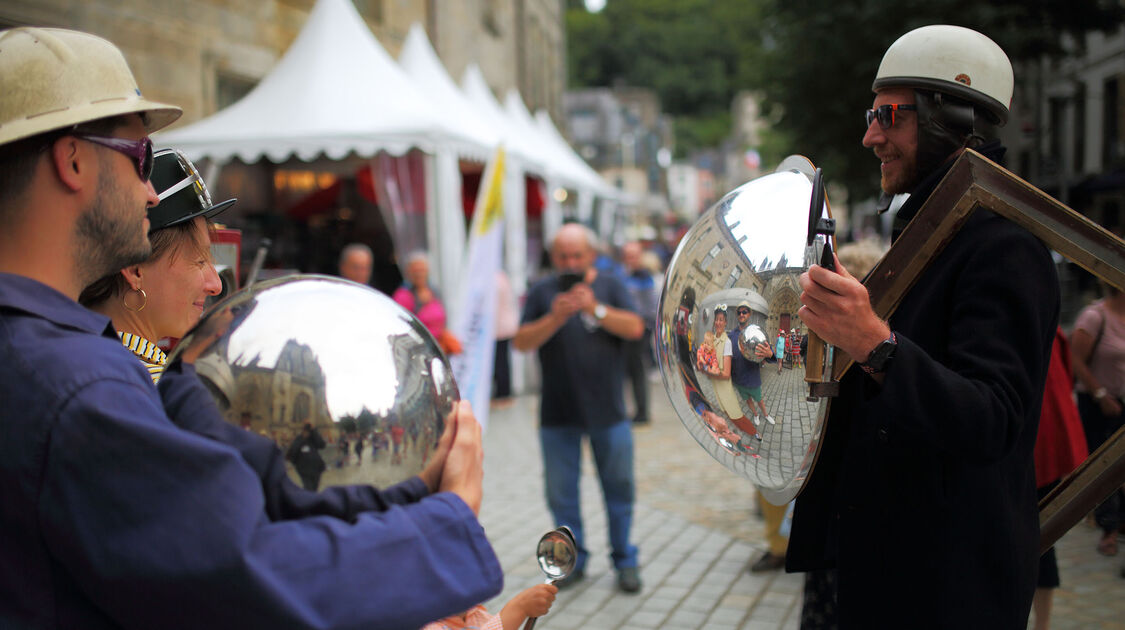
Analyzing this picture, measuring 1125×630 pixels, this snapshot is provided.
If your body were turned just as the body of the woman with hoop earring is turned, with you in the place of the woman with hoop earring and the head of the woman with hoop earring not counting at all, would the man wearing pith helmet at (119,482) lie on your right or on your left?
on your right

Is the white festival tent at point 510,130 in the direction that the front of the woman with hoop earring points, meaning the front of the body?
no

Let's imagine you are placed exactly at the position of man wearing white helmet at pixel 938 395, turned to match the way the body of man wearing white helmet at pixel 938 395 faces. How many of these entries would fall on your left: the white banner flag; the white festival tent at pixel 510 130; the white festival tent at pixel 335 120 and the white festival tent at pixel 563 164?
0

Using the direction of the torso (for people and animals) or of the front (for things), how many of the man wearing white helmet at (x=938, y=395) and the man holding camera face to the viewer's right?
0

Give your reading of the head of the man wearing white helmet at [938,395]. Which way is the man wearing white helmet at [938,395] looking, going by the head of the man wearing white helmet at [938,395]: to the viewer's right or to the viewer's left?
to the viewer's left

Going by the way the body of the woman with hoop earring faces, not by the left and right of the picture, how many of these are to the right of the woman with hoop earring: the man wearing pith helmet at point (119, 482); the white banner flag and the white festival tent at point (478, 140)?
1

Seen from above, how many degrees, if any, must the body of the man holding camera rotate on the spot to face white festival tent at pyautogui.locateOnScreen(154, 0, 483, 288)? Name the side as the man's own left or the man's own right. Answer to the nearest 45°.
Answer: approximately 135° to the man's own right

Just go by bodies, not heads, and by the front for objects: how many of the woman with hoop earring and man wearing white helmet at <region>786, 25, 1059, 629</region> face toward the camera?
0

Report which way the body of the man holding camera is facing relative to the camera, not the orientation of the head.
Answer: toward the camera

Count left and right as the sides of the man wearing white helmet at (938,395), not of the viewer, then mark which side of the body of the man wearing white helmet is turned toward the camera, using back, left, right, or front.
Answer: left

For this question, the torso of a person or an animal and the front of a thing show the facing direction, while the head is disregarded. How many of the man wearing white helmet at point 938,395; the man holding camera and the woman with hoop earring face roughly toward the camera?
1

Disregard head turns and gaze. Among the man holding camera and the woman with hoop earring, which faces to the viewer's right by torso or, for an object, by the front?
the woman with hoop earring

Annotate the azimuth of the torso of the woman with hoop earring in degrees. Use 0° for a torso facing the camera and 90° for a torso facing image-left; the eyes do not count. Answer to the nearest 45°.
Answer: approximately 270°

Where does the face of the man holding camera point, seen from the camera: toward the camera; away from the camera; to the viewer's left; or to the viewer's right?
toward the camera

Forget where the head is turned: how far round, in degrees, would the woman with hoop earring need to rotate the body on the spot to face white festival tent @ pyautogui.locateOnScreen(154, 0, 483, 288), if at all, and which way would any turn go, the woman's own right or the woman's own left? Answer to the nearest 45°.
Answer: approximately 90° to the woman's own left
